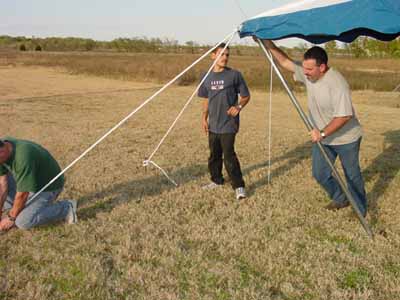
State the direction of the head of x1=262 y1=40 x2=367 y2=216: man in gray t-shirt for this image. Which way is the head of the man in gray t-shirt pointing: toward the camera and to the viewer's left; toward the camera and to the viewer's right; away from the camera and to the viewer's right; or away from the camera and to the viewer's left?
toward the camera and to the viewer's left

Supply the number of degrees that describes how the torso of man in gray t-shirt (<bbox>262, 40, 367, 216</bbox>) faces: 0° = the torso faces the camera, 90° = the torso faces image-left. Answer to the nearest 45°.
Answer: approximately 45°

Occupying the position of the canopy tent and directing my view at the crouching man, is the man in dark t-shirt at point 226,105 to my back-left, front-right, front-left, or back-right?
front-right

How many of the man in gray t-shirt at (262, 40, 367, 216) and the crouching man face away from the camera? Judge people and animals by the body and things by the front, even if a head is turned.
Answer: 0

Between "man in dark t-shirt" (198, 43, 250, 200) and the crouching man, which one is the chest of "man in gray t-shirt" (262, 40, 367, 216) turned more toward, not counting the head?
the crouching man

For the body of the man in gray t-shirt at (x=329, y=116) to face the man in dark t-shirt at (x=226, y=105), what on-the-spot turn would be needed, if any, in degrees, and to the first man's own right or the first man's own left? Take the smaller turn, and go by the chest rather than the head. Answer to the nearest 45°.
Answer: approximately 90° to the first man's own right

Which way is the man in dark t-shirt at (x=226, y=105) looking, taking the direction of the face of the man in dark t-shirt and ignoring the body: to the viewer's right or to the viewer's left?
to the viewer's right
